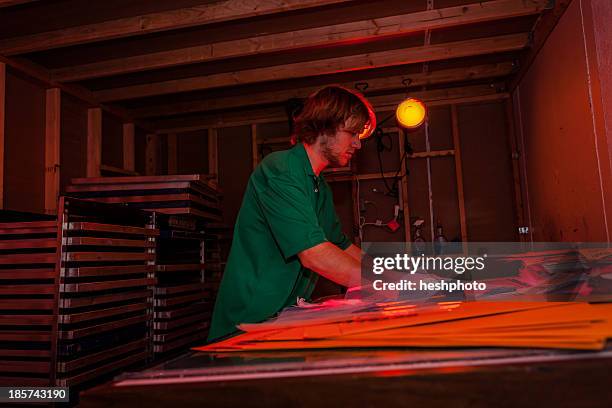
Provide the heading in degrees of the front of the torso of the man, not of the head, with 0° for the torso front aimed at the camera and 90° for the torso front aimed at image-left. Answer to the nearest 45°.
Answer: approximately 270°

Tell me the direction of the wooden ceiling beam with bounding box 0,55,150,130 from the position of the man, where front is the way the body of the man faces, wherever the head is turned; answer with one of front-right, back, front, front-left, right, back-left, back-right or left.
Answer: back-left
